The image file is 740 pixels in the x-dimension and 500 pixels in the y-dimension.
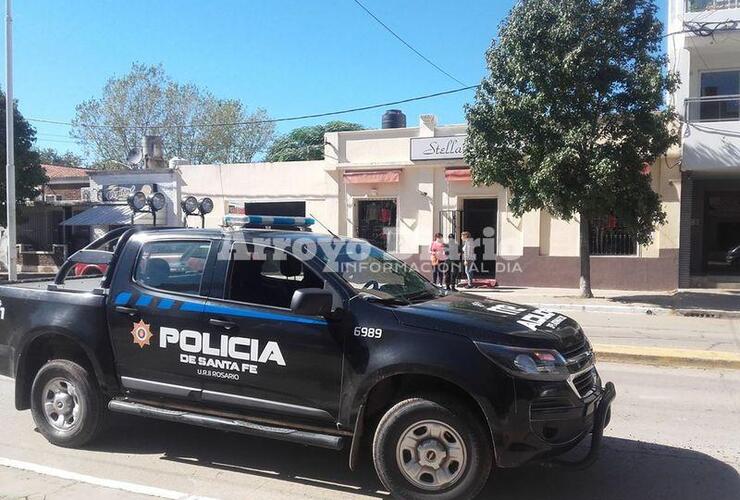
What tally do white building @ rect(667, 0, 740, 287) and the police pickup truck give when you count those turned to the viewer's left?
0

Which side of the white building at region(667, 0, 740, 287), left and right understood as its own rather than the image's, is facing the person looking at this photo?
front

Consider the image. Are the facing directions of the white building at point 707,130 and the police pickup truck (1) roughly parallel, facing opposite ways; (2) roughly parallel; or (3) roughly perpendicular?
roughly perpendicular

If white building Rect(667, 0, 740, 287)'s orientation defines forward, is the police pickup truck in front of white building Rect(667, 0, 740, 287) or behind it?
in front

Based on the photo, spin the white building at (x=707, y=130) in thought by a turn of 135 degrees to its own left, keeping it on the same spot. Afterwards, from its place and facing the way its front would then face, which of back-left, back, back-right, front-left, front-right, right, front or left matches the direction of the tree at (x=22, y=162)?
back-left

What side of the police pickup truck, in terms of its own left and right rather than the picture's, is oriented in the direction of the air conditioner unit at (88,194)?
back

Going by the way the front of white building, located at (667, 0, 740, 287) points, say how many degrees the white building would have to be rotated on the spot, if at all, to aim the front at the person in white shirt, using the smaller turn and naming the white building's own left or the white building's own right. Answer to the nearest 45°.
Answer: approximately 90° to the white building's own right

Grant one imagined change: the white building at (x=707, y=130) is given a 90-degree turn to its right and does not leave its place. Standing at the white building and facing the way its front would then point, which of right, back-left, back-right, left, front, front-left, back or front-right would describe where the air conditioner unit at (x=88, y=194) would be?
front

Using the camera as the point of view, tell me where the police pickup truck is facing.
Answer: facing the viewer and to the right of the viewer

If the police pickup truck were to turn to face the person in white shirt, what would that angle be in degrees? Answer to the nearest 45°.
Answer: approximately 135° to its left

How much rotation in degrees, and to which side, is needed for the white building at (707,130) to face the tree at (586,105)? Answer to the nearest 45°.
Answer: approximately 45° to its right

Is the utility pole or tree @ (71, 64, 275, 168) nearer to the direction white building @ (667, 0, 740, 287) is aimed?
the utility pole

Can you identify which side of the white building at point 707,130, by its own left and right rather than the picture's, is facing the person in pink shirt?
right

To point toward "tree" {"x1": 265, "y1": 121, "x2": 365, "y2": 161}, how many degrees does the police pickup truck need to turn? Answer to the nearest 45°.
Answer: approximately 135° to its left

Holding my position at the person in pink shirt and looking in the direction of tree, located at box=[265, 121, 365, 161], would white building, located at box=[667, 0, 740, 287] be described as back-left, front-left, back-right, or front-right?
back-right

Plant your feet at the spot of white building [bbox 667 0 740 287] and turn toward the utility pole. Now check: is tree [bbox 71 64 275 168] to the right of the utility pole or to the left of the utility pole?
right

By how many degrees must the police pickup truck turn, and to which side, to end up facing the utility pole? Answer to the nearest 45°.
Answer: approximately 180°

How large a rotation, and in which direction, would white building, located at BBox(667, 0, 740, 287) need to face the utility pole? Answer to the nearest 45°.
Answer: approximately 45° to its right
